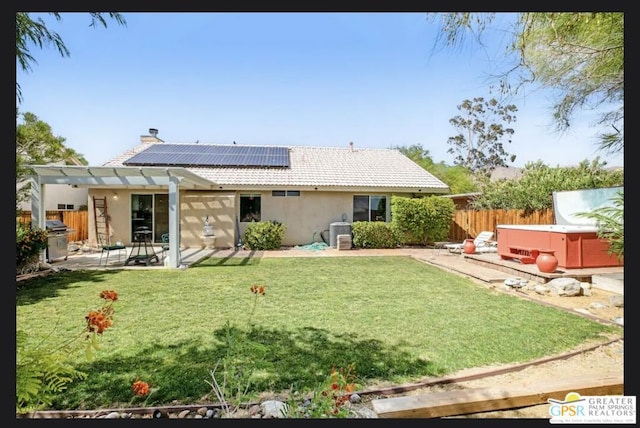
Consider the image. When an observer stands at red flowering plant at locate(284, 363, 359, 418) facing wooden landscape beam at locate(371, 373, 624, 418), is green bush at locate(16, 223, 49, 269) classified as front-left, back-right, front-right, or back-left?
back-left

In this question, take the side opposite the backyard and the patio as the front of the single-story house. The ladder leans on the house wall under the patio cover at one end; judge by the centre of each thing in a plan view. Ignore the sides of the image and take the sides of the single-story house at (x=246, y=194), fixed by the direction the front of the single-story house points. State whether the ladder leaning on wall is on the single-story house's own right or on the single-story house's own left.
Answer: on the single-story house's own left

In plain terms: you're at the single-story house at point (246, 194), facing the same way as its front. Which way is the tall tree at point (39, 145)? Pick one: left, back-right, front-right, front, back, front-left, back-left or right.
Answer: front-left

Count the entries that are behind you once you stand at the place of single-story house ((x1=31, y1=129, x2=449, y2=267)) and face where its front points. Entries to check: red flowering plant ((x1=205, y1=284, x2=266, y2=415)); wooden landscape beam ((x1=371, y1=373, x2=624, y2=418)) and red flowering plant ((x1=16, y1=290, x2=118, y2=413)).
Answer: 3

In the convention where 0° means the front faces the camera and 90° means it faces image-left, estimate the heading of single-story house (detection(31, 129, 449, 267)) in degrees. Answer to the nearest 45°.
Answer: approximately 180°

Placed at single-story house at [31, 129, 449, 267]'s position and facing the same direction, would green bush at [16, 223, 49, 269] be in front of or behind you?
behind

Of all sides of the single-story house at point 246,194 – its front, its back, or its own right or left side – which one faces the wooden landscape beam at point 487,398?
back

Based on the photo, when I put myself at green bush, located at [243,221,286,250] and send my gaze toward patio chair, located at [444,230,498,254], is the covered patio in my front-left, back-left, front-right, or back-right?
back-right

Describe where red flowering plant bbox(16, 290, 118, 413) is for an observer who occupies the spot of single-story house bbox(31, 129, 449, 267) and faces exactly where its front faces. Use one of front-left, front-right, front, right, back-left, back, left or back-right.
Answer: back

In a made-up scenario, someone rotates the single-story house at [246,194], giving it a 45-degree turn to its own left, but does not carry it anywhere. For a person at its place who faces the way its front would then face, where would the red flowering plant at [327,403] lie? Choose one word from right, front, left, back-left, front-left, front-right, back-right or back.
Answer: back-left

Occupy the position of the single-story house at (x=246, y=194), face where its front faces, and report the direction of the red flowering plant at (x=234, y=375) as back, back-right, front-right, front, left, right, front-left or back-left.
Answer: back

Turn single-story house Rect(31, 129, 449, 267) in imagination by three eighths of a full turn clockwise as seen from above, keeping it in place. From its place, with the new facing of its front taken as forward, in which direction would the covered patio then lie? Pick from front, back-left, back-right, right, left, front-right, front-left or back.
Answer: right

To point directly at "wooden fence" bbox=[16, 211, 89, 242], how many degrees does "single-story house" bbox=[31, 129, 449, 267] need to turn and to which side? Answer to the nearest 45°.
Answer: approximately 90° to its left
